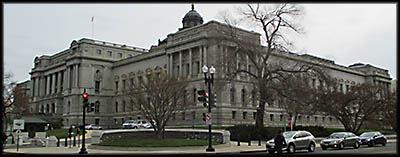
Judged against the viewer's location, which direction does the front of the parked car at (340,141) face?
facing the viewer and to the left of the viewer

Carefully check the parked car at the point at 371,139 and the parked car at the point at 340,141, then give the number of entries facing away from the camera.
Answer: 0

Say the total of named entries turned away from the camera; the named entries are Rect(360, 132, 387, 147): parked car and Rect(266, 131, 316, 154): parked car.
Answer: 0

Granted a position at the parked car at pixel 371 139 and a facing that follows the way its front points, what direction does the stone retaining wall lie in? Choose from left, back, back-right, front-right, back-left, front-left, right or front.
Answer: front-right

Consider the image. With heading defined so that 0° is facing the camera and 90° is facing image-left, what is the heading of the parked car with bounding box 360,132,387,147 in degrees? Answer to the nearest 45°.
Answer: approximately 45°

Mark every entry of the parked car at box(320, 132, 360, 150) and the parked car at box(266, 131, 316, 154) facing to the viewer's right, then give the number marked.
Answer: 0

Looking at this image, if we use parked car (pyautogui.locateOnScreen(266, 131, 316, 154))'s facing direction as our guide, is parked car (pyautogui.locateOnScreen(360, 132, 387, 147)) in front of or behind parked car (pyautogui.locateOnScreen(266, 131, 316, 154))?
behind

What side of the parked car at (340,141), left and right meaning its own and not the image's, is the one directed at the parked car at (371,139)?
back

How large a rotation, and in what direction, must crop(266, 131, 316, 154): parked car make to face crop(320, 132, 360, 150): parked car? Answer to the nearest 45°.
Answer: approximately 180°

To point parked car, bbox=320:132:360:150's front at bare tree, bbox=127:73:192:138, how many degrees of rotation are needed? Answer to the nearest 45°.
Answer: approximately 45° to its right

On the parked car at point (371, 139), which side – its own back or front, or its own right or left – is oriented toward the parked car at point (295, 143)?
front

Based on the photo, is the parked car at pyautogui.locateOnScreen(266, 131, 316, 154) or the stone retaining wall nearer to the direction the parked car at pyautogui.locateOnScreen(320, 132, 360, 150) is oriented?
the parked car

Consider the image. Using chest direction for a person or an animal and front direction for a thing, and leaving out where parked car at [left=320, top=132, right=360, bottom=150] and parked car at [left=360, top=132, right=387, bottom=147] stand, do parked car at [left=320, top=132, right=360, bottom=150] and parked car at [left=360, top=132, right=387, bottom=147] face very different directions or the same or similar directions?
same or similar directions

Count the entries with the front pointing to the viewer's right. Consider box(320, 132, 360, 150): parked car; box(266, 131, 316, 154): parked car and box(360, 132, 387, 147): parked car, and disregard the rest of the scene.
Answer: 0

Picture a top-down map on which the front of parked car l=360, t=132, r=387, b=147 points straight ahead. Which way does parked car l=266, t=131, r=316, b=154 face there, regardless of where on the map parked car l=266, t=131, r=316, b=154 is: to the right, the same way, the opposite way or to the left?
the same way
